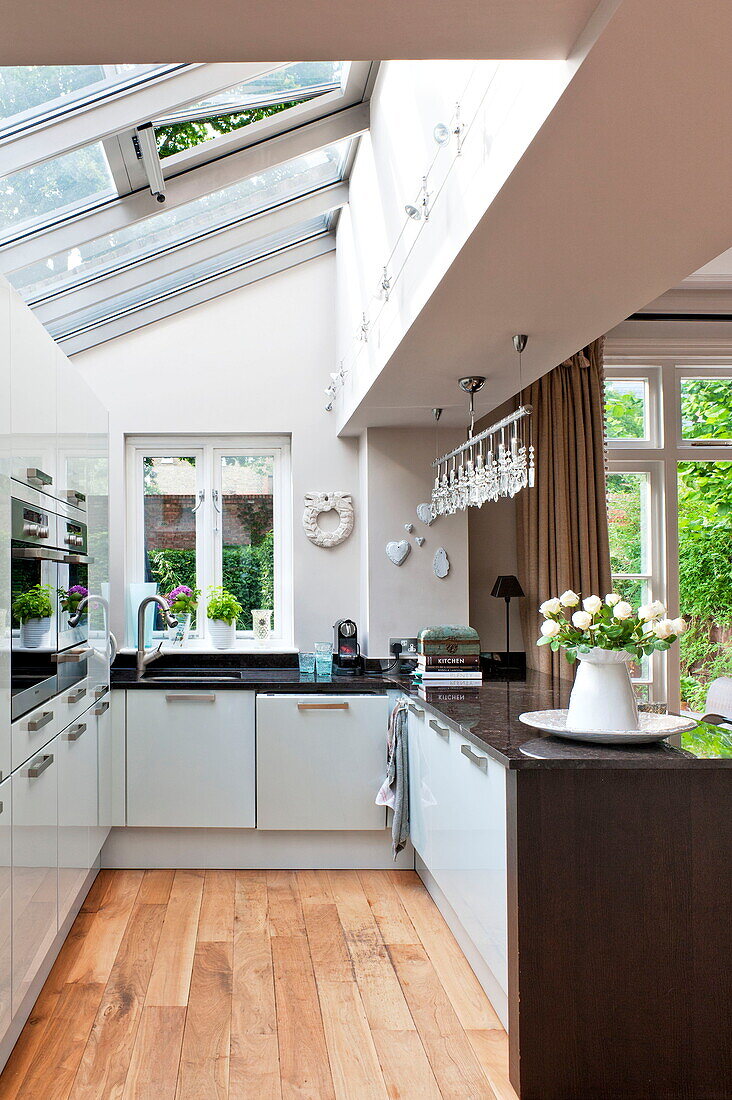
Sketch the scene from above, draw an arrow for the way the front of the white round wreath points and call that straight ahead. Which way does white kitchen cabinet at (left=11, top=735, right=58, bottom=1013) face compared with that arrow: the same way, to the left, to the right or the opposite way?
to the left

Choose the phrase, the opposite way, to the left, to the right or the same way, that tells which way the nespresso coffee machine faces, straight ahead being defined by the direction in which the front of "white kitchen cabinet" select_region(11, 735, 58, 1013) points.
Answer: to the right

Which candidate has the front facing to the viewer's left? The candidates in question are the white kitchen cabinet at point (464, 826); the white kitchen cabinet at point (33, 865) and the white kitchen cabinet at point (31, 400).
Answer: the white kitchen cabinet at point (464, 826)

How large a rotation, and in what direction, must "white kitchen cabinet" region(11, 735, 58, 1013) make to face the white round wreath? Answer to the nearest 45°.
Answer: approximately 45° to its left

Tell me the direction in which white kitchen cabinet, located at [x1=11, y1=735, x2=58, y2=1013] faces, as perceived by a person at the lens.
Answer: facing to the right of the viewer

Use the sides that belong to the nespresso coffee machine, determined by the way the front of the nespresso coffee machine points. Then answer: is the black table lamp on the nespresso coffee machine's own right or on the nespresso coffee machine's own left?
on the nespresso coffee machine's own left

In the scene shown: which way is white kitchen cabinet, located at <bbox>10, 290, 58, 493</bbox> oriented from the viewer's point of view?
to the viewer's right

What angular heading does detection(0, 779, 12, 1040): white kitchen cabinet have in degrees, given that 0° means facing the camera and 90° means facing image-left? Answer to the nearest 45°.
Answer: approximately 270°

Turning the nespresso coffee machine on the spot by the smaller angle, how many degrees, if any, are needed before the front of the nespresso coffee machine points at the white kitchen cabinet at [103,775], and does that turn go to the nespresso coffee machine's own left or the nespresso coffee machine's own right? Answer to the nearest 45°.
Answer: approximately 45° to the nespresso coffee machine's own right

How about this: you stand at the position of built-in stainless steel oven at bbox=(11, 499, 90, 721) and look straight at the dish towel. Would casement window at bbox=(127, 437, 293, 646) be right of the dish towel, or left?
left

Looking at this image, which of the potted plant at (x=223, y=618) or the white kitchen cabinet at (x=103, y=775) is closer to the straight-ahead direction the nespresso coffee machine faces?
the white kitchen cabinet

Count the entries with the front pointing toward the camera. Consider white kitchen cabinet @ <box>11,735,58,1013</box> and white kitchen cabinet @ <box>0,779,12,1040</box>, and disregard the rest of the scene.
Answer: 0

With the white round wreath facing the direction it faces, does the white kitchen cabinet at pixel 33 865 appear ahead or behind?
ahead

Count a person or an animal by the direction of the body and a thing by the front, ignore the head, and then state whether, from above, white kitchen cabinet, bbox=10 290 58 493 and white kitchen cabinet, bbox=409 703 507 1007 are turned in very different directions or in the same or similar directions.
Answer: very different directions
